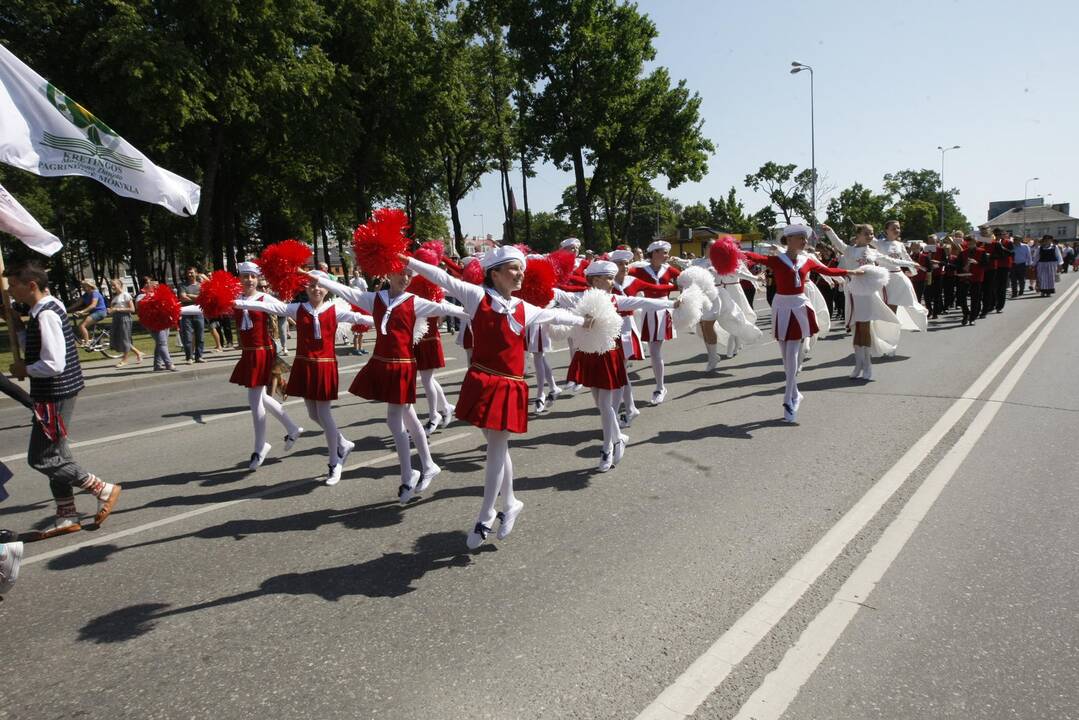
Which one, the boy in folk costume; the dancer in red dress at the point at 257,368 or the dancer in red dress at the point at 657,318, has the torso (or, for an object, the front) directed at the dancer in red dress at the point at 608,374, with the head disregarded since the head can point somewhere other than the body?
the dancer in red dress at the point at 657,318

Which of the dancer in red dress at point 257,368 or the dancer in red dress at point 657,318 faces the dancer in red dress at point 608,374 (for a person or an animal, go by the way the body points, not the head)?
the dancer in red dress at point 657,318

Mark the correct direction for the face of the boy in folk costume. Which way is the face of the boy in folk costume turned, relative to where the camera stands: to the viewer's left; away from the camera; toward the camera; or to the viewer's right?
to the viewer's left

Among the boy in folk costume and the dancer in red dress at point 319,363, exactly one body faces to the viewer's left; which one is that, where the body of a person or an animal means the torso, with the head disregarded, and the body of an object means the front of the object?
the boy in folk costume

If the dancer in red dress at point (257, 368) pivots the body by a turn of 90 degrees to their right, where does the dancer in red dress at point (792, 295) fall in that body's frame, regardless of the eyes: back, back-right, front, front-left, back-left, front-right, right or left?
back-right

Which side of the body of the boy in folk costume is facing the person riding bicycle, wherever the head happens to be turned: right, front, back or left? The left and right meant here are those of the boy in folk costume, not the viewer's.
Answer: right

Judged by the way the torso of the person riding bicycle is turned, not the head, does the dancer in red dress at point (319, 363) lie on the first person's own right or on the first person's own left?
on the first person's own left

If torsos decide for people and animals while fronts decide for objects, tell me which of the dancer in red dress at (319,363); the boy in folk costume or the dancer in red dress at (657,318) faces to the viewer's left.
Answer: the boy in folk costume

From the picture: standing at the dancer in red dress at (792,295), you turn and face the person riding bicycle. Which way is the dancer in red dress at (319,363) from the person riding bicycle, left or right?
left

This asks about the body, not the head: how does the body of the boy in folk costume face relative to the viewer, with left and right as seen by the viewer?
facing to the left of the viewer
